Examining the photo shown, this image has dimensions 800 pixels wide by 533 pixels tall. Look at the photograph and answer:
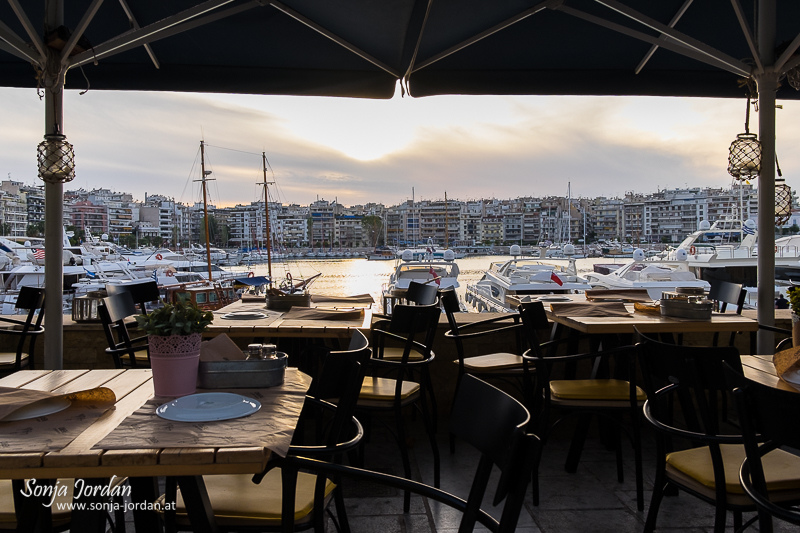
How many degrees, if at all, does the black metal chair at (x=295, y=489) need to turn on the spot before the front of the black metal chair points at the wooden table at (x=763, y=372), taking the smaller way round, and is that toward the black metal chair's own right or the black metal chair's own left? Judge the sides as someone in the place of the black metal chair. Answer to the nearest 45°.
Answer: approximately 180°

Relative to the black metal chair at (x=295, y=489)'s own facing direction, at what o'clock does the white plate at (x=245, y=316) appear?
The white plate is roughly at 3 o'clock from the black metal chair.

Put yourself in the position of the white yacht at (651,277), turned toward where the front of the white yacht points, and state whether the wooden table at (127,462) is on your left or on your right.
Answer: on your left

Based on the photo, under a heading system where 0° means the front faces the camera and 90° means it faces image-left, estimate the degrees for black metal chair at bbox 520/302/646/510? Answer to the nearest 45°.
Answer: approximately 270°

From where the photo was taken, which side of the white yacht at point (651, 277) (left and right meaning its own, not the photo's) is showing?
left

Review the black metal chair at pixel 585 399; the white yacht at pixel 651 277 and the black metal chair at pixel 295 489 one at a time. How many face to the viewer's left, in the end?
2

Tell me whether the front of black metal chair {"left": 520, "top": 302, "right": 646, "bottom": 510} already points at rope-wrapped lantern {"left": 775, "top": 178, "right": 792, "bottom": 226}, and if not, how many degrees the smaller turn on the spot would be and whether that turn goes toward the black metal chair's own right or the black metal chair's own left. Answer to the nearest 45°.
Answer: approximately 45° to the black metal chair's own left

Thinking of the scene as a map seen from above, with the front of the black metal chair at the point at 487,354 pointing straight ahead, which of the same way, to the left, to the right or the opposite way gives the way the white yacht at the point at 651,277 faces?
the opposite way

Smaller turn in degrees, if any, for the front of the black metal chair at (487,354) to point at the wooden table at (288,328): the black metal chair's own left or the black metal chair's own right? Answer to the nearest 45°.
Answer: approximately 135° to the black metal chair's own right

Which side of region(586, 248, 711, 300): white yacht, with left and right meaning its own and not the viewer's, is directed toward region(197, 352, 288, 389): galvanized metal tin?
left

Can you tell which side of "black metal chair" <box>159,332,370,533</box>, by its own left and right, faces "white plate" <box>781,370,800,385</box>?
back

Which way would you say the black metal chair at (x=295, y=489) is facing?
to the viewer's left
